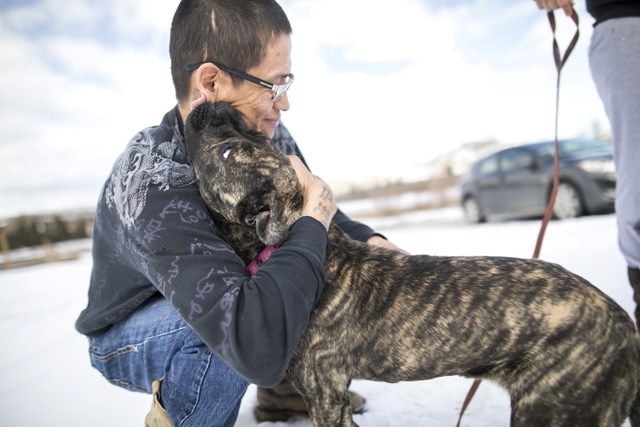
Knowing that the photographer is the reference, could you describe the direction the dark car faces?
facing the viewer and to the right of the viewer

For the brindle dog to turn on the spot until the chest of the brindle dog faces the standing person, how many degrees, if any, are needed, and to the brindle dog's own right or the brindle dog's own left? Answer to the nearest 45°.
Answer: approximately 135° to the brindle dog's own right

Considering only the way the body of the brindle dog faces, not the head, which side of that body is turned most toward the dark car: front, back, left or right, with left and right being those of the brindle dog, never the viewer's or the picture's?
right

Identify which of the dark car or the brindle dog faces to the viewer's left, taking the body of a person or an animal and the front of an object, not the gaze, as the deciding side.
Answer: the brindle dog

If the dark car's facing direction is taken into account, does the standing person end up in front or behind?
in front

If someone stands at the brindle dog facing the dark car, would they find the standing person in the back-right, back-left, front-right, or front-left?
front-right

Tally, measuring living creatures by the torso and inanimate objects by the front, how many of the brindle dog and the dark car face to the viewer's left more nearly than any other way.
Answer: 1

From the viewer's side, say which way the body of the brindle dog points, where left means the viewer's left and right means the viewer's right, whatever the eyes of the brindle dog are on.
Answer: facing to the left of the viewer

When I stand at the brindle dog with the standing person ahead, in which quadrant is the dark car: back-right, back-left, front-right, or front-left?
front-left
